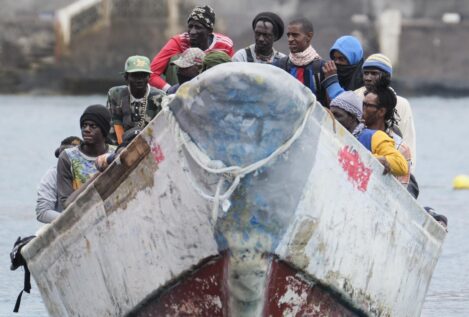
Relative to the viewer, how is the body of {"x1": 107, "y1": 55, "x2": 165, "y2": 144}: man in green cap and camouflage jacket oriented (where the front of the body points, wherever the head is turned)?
toward the camera

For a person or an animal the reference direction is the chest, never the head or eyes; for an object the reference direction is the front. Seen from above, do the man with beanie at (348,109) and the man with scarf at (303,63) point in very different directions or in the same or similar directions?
same or similar directions

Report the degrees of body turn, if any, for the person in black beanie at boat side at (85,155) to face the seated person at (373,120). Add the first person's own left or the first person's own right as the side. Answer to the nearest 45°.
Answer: approximately 90° to the first person's own left

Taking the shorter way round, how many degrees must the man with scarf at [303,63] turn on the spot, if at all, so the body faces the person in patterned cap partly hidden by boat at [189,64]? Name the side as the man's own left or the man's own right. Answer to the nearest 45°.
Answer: approximately 45° to the man's own right

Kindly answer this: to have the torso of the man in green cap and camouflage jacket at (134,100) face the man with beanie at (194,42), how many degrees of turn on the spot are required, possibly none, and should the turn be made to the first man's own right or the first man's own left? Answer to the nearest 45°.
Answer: approximately 135° to the first man's own left

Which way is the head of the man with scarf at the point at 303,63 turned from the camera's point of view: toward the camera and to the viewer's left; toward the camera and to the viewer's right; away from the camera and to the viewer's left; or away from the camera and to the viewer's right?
toward the camera and to the viewer's left

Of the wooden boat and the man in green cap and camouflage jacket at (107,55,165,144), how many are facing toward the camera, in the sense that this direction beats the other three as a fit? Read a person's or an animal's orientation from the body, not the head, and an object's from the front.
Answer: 2

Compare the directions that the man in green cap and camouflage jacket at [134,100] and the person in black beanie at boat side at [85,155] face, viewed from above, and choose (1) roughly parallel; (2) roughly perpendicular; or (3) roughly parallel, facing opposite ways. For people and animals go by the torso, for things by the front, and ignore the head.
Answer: roughly parallel

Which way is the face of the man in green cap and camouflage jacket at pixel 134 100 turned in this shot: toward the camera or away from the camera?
toward the camera

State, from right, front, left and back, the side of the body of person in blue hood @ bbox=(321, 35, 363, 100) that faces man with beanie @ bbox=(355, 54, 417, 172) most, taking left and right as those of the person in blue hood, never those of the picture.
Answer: left

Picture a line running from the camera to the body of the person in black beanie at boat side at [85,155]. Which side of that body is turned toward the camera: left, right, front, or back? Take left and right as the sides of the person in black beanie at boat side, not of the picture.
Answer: front

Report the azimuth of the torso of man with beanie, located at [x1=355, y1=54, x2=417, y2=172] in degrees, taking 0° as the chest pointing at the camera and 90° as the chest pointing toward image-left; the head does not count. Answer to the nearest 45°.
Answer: approximately 45°

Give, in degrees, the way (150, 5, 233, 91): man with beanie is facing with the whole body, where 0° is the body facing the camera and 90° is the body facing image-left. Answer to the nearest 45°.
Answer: approximately 45°

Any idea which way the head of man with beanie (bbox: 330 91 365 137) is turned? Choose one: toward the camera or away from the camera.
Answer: toward the camera

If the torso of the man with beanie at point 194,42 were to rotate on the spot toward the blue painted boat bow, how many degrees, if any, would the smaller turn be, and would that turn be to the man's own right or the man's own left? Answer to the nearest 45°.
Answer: approximately 45° to the man's own left

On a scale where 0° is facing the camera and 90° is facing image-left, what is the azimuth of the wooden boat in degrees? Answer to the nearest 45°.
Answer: approximately 0°

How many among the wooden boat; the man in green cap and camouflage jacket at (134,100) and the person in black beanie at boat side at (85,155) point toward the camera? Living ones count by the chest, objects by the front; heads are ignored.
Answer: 3
